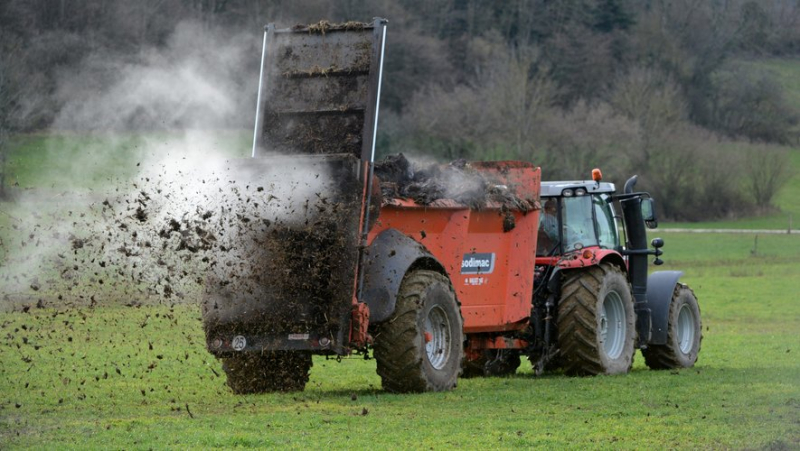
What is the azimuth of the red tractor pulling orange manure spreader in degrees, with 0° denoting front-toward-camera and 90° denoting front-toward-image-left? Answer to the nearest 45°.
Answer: approximately 225°
